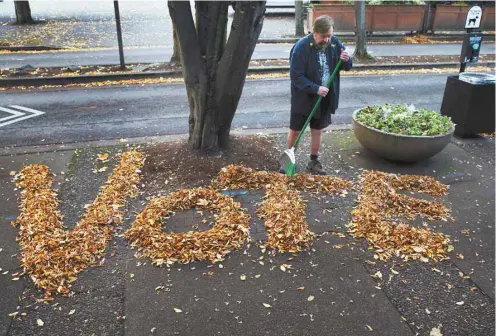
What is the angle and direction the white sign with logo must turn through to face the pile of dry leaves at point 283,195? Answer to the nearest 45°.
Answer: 0° — it already faces it

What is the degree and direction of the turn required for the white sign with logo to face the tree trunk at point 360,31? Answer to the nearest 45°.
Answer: approximately 135° to its right

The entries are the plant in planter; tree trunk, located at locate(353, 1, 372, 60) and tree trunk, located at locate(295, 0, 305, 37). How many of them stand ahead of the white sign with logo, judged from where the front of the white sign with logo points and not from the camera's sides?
1

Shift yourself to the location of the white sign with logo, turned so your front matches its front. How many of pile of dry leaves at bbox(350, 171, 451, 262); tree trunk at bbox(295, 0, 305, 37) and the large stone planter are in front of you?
2

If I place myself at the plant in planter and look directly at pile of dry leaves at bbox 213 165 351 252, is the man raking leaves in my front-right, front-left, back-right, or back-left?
front-right

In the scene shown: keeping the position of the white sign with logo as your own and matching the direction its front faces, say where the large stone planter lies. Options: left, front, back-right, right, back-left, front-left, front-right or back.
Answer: front

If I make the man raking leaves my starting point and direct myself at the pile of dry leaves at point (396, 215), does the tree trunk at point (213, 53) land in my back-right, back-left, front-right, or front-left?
back-right

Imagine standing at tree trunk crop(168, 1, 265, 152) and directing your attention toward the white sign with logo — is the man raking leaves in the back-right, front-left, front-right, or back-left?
front-right

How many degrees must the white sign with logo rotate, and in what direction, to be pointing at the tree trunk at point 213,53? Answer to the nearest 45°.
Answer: approximately 45° to its right

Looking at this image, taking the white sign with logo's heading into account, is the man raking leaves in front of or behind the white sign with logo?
in front

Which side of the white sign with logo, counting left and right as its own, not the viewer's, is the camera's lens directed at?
front

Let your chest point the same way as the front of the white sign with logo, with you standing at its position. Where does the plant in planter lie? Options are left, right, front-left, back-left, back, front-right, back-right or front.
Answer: front

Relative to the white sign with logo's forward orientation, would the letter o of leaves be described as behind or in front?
in front

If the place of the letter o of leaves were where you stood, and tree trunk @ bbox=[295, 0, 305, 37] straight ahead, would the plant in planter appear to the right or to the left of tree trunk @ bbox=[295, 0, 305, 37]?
right
